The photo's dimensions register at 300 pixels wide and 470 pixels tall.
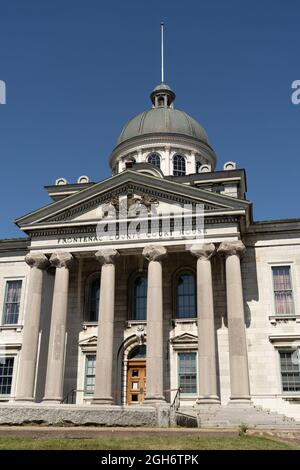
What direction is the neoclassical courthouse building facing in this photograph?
toward the camera
